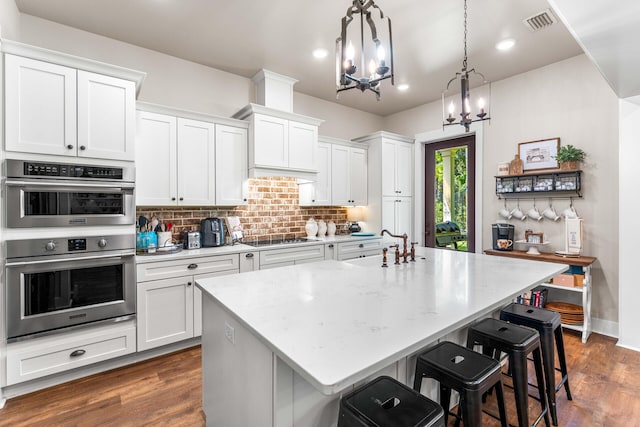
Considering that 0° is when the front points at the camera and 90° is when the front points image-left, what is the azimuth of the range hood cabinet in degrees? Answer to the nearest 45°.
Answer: approximately 315°

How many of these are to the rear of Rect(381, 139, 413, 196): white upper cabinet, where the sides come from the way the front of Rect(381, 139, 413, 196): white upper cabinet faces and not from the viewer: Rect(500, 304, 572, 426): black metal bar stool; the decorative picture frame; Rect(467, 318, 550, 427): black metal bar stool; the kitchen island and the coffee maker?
0

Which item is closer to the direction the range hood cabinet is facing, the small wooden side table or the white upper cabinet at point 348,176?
the small wooden side table

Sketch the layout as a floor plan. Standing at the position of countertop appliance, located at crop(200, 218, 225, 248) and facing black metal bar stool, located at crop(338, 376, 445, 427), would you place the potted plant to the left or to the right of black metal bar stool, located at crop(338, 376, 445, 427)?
left

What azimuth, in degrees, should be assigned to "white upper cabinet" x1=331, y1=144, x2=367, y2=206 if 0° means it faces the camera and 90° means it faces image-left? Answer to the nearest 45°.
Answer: approximately 315°

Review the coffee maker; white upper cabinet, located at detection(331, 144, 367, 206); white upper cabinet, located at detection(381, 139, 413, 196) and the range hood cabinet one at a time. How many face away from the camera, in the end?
0

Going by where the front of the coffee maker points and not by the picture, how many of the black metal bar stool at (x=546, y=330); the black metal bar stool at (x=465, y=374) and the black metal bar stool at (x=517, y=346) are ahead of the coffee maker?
3

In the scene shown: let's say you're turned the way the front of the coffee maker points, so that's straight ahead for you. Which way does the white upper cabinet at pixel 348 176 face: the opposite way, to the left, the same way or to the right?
to the left

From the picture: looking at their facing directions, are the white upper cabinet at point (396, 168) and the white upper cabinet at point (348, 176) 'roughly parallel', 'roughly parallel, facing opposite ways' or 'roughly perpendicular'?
roughly parallel

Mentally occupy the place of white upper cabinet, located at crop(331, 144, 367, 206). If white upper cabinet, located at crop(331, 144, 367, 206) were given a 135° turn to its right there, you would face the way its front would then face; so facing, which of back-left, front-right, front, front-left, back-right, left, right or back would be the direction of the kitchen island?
left

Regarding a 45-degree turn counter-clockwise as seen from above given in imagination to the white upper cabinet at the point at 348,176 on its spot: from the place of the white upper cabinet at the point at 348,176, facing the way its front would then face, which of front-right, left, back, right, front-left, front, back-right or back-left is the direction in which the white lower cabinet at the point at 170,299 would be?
back-right

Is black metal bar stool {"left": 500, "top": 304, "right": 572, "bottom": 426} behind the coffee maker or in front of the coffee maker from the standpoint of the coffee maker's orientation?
in front

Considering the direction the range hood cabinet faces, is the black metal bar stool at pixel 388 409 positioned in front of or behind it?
in front

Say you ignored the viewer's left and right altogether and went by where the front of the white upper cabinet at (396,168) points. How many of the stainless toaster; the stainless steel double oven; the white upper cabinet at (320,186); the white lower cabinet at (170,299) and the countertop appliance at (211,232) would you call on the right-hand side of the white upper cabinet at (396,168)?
5

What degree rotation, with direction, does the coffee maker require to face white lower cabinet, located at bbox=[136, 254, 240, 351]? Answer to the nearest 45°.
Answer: approximately 45° to its right
